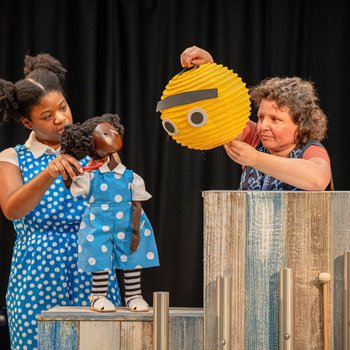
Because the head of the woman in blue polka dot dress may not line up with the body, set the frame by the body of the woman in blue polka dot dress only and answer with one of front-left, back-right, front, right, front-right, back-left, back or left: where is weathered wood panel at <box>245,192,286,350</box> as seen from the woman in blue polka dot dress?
front

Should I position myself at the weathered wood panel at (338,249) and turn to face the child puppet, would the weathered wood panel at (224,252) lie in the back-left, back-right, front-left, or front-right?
front-left

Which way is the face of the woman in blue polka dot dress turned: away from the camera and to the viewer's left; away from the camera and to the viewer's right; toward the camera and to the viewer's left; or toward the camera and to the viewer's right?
toward the camera and to the viewer's right

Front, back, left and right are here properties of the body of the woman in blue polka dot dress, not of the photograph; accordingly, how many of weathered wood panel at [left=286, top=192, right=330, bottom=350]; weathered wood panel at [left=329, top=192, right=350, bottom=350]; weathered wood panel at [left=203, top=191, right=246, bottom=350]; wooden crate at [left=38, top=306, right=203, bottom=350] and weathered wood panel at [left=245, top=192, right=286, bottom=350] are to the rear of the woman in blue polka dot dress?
0

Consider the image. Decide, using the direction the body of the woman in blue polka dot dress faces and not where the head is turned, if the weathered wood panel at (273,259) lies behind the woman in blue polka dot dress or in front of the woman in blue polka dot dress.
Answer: in front

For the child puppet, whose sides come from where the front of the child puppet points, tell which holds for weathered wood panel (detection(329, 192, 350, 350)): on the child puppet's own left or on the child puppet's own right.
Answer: on the child puppet's own left

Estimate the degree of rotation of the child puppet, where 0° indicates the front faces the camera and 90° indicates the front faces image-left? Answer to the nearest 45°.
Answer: approximately 0°

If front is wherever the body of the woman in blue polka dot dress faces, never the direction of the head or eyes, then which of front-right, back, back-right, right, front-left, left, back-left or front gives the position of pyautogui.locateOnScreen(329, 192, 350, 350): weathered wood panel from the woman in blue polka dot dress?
front

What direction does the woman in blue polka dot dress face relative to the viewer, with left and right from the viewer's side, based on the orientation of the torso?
facing the viewer and to the right of the viewer
